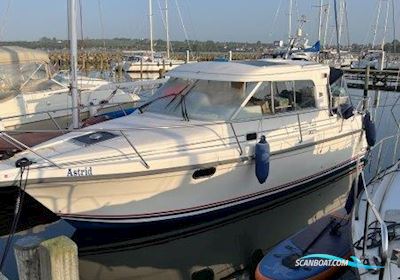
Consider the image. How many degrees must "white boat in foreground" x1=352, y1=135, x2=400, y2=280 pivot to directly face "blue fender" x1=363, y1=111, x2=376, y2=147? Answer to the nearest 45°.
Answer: approximately 135° to its right

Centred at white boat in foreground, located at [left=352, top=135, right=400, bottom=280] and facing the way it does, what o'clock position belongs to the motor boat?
The motor boat is roughly at 3 o'clock from the white boat in foreground.

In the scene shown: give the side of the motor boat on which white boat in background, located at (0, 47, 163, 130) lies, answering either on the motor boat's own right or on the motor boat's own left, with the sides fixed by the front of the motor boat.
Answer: on the motor boat's own right

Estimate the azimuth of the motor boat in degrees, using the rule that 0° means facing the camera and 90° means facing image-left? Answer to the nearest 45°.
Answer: approximately 45°

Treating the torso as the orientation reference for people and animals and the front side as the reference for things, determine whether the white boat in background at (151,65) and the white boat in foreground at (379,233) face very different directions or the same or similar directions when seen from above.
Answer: very different directions
